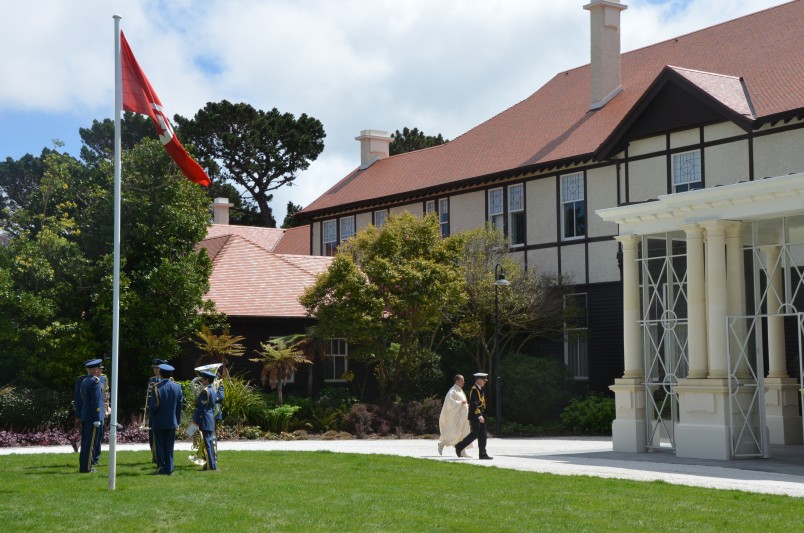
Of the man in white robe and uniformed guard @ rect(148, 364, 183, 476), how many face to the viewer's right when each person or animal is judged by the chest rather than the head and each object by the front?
1

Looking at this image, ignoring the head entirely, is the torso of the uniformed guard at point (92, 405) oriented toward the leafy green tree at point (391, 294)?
yes

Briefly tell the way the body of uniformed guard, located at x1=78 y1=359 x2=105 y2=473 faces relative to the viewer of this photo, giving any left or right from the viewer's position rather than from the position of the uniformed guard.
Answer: facing away from the viewer and to the right of the viewer

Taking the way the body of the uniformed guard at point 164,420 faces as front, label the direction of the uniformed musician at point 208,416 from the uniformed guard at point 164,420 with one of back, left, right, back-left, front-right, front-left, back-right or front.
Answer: front-right

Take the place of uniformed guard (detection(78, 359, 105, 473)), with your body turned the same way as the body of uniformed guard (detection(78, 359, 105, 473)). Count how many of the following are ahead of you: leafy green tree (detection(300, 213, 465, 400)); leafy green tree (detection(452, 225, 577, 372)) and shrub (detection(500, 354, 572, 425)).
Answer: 3
